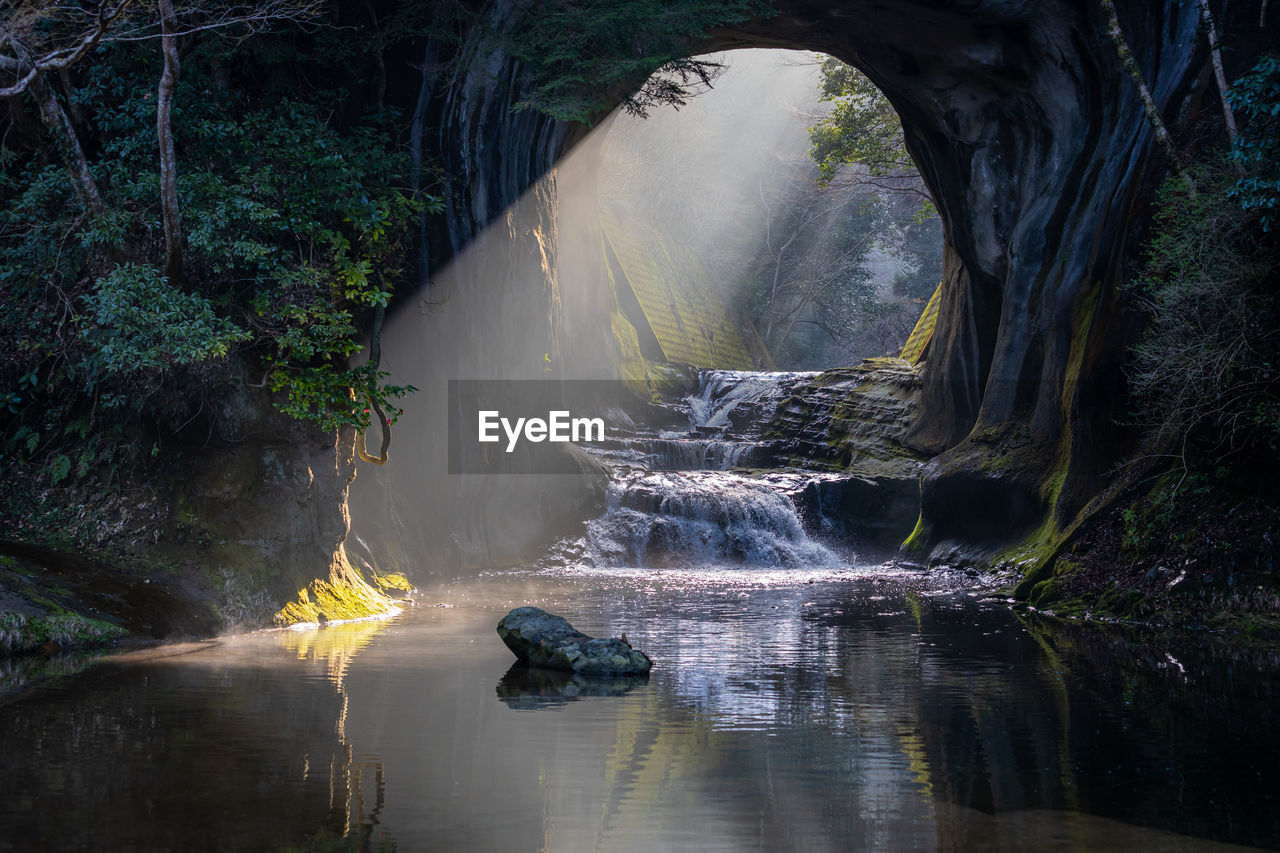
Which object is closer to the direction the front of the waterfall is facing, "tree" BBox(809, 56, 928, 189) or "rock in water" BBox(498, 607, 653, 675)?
the rock in water

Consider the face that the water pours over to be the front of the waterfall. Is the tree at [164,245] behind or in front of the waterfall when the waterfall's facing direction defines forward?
in front

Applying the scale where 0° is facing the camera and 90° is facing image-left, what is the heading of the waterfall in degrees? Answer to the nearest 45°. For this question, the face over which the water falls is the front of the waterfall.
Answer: approximately 0°

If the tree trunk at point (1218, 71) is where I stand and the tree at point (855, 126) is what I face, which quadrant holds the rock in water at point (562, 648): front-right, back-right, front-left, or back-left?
back-left

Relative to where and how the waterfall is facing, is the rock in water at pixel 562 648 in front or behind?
in front

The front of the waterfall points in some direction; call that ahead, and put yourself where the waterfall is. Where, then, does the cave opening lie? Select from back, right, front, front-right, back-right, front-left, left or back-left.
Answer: back

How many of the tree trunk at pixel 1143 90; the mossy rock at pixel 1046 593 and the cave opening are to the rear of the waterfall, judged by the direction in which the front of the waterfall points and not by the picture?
1
